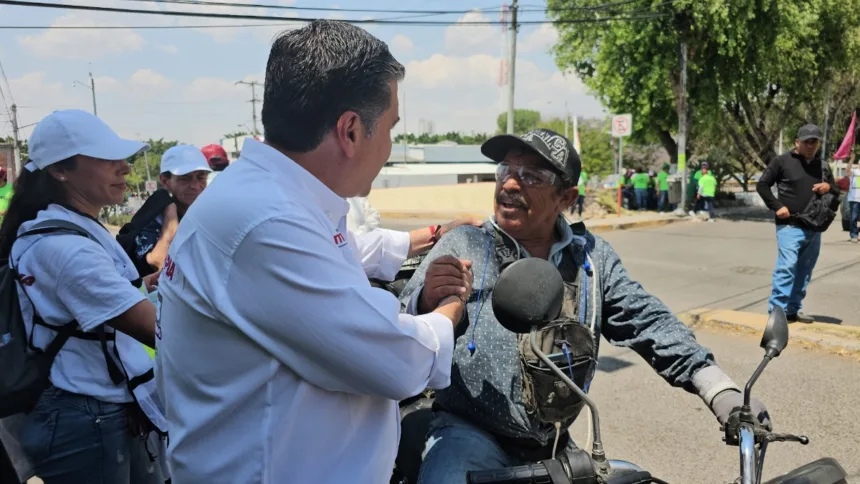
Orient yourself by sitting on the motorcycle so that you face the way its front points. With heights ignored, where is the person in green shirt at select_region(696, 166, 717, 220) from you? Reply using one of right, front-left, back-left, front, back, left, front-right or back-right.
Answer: back-left

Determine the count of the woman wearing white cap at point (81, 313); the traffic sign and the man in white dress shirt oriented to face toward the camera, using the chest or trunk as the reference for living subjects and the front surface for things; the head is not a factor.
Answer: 1

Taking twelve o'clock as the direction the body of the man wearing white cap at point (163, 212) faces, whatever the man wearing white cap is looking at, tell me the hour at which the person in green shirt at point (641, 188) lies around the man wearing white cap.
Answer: The person in green shirt is roughly at 9 o'clock from the man wearing white cap.

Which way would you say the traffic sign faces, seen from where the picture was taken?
facing the viewer

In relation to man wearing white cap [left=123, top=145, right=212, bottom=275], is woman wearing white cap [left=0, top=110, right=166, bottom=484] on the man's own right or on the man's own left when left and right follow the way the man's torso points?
on the man's own right

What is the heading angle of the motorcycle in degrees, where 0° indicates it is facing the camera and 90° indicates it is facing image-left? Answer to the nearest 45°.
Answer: approximately 315°

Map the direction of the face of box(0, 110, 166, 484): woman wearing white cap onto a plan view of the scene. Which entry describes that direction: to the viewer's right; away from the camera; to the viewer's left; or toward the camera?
to the viewer's right

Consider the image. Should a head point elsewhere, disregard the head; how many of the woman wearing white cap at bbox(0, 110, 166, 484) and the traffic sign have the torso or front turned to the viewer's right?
1

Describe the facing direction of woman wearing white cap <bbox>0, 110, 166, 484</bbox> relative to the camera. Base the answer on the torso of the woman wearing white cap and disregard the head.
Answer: to the viewer's right

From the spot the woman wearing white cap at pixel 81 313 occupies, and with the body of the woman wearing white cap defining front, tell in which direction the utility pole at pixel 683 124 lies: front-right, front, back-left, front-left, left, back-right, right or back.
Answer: front-left

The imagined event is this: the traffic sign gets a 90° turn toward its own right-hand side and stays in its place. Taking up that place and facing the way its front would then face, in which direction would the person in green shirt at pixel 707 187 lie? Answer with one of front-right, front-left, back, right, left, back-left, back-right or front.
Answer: back-right

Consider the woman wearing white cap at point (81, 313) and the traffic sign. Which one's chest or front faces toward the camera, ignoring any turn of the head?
the traffic sign

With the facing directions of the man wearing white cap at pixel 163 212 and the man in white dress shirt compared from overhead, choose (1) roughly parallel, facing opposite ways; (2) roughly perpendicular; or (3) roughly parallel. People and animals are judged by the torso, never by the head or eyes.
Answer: roughly perpendicular

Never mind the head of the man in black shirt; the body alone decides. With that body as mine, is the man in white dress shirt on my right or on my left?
on my right

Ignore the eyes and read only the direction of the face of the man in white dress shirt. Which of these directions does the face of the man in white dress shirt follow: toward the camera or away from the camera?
away from the camera

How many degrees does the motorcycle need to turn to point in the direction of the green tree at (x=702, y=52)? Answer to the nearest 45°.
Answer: approximately 135° to its left

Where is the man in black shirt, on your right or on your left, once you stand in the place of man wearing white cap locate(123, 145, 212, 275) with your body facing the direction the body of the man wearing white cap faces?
on your left

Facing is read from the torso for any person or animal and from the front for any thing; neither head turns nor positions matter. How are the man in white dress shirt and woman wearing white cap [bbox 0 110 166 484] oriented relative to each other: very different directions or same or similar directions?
same or similar directions

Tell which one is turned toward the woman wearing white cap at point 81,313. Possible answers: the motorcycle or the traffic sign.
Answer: the traffic sign

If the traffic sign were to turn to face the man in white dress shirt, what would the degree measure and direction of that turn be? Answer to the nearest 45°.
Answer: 0° — it already faces them
